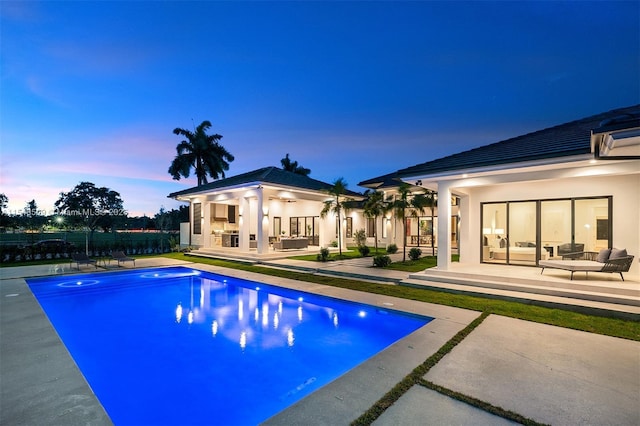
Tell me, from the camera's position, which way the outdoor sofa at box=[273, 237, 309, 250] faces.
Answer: facing away from the viewer and to the left of the viewer
